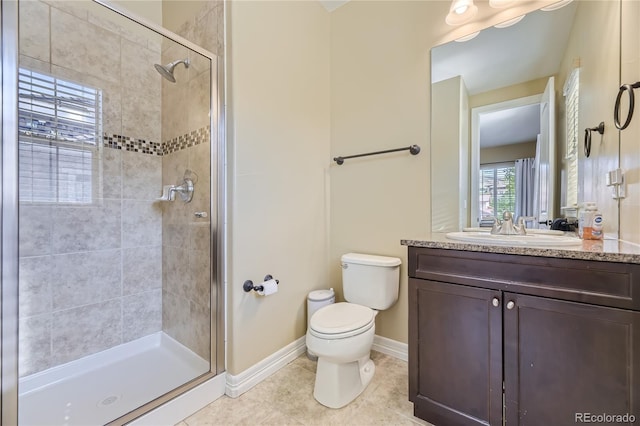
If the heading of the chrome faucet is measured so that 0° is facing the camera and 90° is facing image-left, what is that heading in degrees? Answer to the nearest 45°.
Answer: approximately 0°

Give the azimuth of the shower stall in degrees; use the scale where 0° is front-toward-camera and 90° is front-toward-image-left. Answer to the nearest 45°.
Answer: approximately 315°

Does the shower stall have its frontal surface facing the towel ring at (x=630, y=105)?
yes
